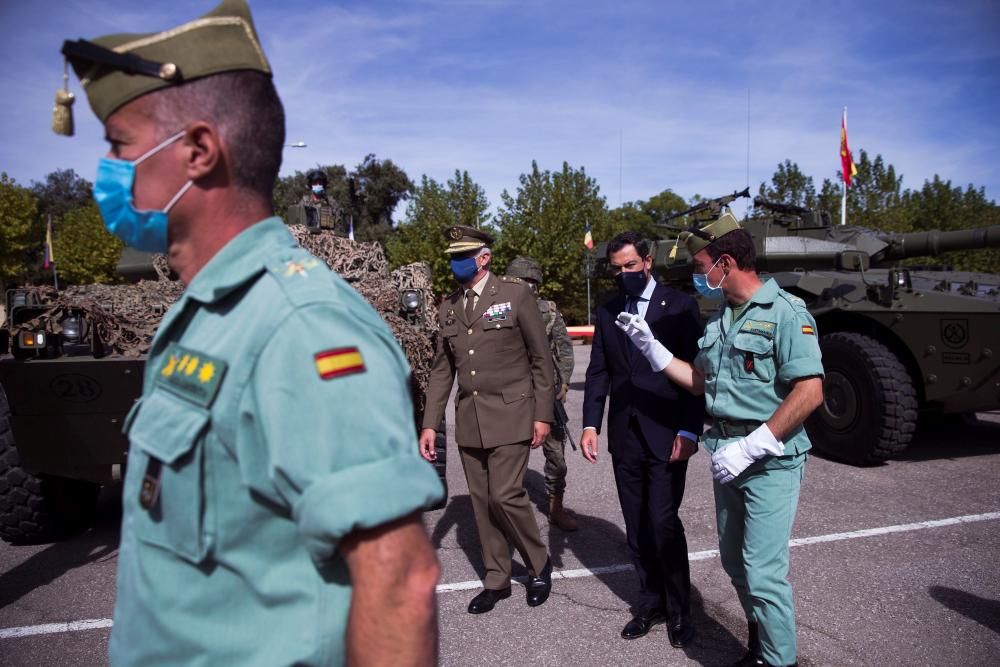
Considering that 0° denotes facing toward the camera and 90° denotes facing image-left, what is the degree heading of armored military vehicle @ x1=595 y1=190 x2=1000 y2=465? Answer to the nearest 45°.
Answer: approximately 315°

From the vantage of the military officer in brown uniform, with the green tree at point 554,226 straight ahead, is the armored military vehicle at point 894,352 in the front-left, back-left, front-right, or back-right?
front-right

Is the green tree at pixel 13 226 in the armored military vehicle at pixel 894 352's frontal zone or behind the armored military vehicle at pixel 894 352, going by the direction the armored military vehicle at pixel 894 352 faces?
behind

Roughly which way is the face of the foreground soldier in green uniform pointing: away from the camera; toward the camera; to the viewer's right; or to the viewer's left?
to the viewer's left

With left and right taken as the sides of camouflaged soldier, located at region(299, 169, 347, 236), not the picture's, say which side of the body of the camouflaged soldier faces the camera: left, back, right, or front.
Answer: front

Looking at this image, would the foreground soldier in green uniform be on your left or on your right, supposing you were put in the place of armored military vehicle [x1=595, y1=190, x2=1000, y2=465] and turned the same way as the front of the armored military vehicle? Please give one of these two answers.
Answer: on your right

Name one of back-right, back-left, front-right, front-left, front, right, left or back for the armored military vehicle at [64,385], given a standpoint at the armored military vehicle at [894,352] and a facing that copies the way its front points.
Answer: right

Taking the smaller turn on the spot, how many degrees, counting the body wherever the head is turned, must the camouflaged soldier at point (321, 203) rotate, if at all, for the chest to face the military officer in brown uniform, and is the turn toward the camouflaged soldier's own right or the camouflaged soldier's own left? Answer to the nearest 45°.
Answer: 0° — they already face them
